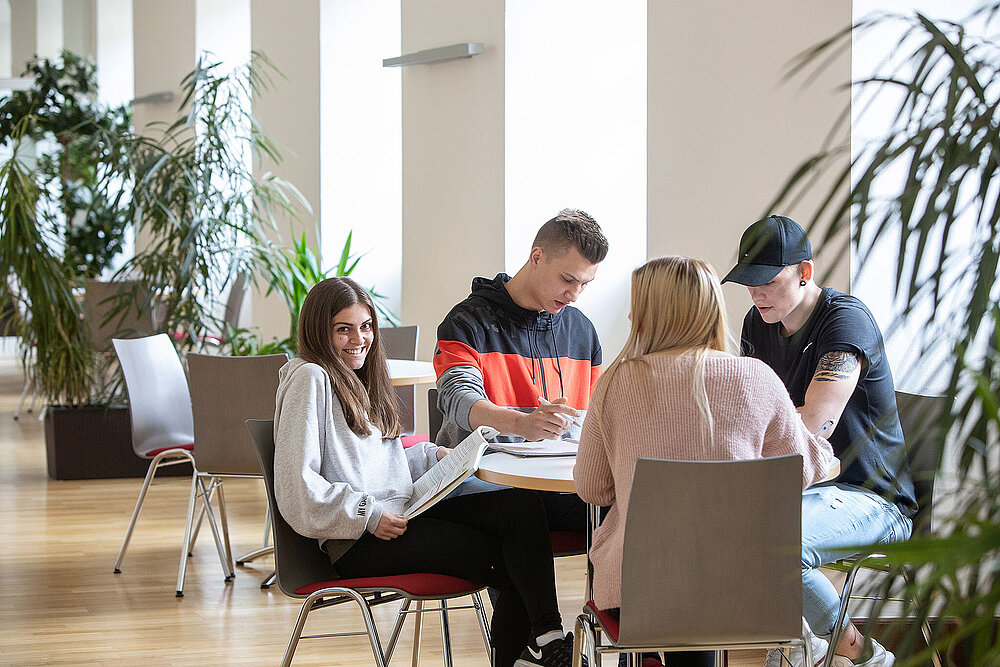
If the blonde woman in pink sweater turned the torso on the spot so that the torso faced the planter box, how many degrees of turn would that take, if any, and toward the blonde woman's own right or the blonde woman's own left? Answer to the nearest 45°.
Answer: approximately 45° to the blonde woman's own left

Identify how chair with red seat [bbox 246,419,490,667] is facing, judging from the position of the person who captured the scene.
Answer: facing to the right of the viewer

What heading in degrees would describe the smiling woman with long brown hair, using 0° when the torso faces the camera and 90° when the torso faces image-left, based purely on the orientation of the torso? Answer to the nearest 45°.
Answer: approximately 270°

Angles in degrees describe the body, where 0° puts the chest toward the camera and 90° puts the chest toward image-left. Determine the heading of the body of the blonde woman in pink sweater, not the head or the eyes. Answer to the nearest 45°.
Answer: approximately 180°

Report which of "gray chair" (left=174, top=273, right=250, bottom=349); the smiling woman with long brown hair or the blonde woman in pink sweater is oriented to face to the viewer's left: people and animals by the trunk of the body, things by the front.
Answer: the gray chair

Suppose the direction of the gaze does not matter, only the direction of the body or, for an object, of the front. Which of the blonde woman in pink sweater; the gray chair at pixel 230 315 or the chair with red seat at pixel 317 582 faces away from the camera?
the blonde woman in pink sweater

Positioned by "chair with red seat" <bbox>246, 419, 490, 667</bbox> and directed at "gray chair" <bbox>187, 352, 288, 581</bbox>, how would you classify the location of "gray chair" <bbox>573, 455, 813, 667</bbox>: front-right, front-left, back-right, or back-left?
back-right

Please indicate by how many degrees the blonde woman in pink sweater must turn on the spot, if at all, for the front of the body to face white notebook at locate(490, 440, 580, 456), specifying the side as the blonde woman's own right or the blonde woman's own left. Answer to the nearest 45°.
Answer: approximately 45° to the blonde woman's own left

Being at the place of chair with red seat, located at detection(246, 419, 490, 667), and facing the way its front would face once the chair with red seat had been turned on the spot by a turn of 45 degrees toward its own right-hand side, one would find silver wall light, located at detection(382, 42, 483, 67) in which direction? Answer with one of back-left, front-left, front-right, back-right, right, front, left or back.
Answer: back-left

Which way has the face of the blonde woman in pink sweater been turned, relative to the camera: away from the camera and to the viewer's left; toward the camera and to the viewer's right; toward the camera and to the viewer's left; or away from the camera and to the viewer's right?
away from the camera and to the viewer's left

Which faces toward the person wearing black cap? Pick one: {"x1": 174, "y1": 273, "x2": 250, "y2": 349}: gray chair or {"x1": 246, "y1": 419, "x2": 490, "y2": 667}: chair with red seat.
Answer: the chair with red seat

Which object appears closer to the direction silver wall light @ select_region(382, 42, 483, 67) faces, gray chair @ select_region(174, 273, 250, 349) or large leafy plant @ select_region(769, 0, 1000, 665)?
the large leafy plant
